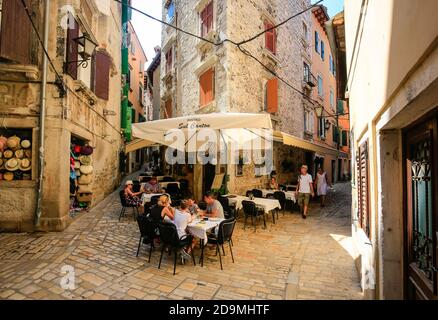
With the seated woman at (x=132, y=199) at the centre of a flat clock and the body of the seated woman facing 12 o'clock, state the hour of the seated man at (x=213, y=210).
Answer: The seated man is roughly at 2 o'clock from the seated woman.

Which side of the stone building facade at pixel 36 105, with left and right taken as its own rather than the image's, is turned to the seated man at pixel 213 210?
front

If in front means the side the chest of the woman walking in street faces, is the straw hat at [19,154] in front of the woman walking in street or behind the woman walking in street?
in front

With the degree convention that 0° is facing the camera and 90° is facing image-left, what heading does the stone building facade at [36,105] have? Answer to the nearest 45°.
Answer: approximately 315°

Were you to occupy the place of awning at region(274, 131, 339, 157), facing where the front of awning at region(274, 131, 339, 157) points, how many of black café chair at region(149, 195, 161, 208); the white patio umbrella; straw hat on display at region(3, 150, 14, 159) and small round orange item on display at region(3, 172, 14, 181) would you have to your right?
4

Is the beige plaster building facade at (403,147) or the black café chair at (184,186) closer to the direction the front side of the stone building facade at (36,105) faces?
the beige plaster building facade

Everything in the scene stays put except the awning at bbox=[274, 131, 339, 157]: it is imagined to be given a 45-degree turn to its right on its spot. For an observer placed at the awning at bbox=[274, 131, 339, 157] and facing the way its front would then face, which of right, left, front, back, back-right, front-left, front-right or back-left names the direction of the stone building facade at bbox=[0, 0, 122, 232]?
front-right

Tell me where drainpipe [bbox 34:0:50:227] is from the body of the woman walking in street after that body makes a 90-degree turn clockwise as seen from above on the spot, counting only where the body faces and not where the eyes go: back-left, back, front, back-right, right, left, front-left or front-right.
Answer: front-left

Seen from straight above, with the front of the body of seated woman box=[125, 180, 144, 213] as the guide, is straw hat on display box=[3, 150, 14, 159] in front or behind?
behind

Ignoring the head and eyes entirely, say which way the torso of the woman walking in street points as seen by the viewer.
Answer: toward the camera

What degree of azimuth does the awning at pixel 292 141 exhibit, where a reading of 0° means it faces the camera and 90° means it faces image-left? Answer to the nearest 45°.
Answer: approximately 315°

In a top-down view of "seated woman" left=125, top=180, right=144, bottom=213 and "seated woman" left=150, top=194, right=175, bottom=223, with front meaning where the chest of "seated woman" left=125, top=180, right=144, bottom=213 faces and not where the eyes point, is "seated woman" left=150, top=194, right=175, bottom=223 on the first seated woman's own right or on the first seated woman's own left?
on the first seated woman's own right

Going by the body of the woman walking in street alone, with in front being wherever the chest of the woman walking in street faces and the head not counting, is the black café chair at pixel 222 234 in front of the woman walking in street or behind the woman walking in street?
in front

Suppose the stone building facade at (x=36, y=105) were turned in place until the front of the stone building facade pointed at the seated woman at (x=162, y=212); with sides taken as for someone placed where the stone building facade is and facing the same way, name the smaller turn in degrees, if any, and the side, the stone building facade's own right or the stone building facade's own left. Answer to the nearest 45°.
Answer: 0° — it already faces them

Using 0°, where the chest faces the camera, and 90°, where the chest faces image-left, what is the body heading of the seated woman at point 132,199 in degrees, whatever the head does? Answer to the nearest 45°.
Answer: approximately 270°
